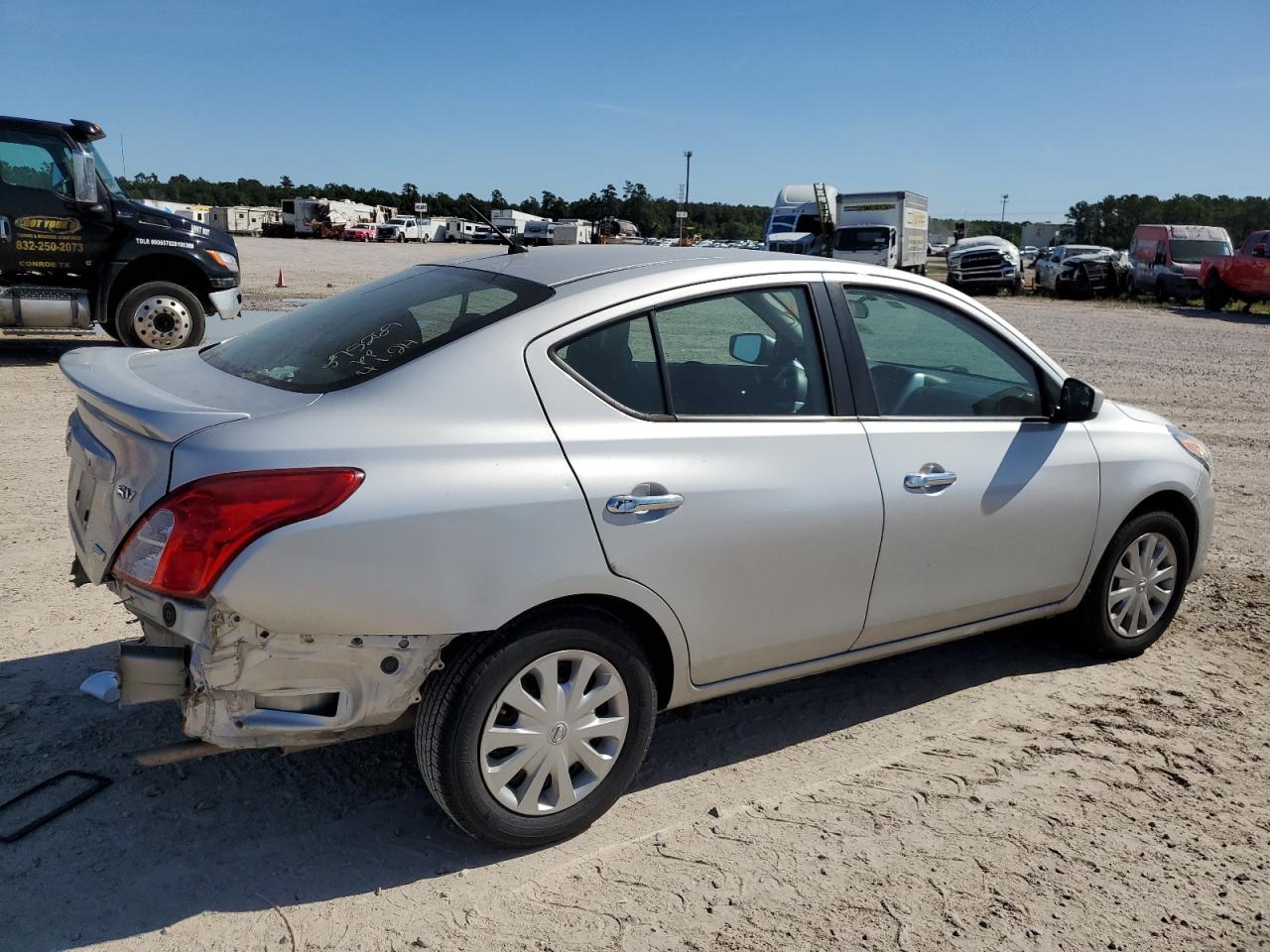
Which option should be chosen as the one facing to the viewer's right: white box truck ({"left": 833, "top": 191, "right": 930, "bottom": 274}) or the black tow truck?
the black tow truck

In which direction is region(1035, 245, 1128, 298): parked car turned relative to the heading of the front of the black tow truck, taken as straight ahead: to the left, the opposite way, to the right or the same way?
to the right

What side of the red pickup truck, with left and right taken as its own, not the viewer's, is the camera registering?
left

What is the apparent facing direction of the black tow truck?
to the viewer's right

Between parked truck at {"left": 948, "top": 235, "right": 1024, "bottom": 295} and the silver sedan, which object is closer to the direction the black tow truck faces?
the parked truck
